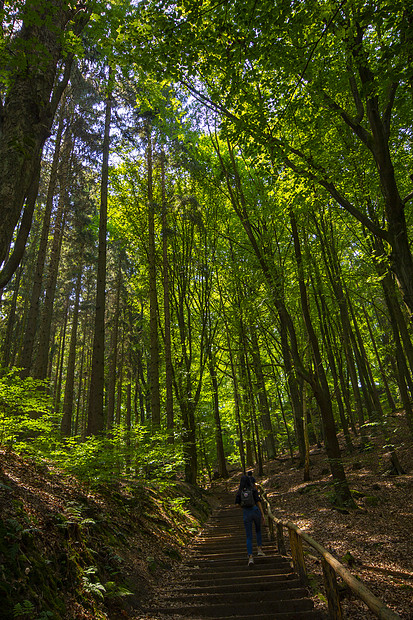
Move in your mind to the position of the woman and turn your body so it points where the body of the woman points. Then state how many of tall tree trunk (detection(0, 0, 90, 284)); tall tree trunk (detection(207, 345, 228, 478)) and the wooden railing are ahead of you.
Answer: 1

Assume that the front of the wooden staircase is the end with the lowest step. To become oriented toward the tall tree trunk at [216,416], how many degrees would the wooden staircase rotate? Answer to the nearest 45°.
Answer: approximately 180°

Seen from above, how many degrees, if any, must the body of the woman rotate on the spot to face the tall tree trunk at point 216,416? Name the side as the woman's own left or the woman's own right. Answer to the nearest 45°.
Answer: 0° — they already face it

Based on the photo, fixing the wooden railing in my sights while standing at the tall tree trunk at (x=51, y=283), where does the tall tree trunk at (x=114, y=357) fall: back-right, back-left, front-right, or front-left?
back-left

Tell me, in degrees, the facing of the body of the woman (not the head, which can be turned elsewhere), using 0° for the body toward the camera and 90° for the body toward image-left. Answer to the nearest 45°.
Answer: approximately 180°

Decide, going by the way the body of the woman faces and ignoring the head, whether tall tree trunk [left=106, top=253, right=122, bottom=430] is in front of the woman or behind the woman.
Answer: in front

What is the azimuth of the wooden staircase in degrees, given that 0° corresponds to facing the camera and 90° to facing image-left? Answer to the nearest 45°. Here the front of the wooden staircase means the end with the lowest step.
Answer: approximately 0°

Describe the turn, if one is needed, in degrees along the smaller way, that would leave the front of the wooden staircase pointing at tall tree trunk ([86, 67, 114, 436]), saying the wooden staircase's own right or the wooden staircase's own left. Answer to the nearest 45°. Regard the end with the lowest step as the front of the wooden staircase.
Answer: approximately 135° to the wooden staircase's own right
